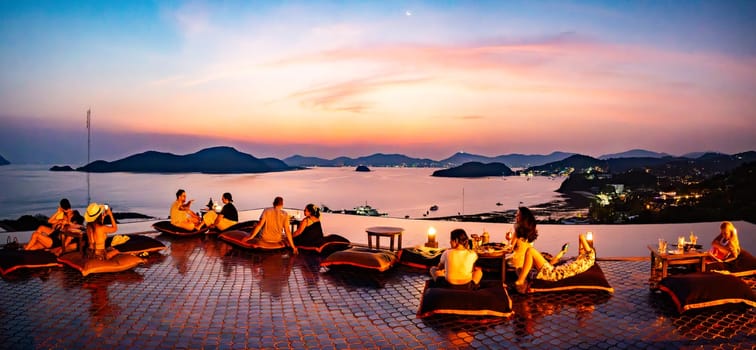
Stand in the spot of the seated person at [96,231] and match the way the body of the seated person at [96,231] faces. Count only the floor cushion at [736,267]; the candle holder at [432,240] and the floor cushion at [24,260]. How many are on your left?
1

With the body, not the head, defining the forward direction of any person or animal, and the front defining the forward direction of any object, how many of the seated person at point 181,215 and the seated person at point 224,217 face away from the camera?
0

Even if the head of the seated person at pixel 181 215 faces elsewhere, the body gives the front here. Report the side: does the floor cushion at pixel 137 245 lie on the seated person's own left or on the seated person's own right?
on the seated person's own right

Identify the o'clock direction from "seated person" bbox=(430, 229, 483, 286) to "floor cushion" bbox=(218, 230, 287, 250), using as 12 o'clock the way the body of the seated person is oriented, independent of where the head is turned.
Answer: The floor cushion is roughly at 10 o'clock from the seated person.

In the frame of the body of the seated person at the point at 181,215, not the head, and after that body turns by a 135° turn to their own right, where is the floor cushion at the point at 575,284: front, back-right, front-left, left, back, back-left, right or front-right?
left

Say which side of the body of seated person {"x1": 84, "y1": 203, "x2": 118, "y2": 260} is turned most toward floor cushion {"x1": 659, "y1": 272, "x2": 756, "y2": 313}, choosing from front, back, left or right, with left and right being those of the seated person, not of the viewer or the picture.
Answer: right

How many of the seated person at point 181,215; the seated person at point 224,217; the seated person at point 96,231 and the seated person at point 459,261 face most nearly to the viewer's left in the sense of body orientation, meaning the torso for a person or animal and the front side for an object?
1

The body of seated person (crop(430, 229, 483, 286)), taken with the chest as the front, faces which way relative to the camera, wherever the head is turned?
away from the camera

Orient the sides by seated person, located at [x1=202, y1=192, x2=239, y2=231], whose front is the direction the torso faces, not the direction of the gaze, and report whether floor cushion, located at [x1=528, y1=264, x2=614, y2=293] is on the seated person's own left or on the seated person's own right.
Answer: on the seated person's own left

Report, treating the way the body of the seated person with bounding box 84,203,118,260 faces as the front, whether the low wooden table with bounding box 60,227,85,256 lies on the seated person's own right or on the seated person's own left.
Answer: on the seated person's own left

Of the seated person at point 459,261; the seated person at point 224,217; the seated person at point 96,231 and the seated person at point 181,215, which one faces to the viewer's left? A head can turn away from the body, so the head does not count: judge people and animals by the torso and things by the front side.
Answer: the seated person at point 224,217

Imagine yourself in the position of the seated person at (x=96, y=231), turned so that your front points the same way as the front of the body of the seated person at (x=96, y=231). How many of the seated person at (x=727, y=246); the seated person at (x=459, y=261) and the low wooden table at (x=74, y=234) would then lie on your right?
2

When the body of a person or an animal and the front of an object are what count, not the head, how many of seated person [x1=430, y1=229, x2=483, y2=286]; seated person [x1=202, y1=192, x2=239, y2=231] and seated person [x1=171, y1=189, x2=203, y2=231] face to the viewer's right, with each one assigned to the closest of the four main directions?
1

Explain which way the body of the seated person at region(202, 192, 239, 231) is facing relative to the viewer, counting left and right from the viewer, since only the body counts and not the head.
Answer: facing to the left of the viewer
